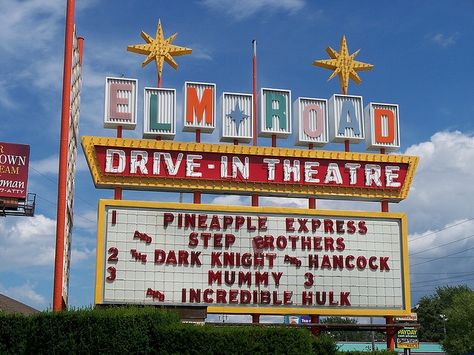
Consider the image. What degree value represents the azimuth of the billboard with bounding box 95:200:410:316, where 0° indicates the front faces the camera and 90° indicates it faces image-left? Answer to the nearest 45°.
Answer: approximately 0°

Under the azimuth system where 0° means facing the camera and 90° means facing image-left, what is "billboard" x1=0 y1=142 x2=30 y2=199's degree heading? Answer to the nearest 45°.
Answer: approximately 0°

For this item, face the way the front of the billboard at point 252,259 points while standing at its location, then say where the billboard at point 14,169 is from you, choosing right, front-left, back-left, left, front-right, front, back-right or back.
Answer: back-right

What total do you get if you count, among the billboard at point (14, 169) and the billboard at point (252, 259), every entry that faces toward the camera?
2

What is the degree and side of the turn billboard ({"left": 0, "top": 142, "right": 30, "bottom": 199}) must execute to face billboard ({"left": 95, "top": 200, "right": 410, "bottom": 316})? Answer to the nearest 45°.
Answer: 0° — it already faces it
